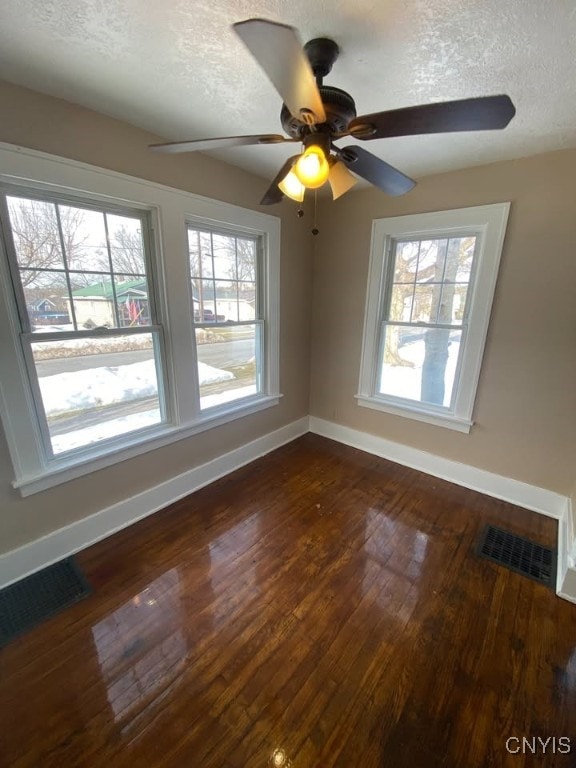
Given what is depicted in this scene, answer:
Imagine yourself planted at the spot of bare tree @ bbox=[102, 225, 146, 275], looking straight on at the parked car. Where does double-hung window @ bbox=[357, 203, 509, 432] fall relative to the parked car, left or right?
right
